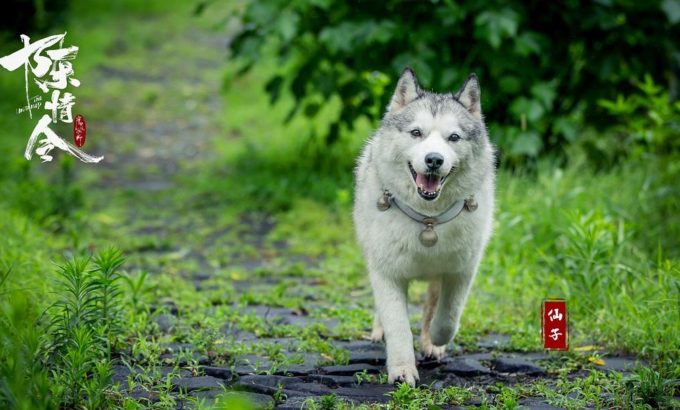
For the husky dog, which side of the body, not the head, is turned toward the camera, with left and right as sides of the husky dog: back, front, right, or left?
front

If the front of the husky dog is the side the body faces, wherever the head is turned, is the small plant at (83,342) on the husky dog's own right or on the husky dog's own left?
on the husky dog's own right

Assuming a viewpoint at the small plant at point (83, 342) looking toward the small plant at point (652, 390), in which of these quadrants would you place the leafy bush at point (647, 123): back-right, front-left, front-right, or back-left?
front-left

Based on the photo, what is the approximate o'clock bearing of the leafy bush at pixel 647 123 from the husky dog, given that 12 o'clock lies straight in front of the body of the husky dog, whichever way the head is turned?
The leafy bush is roughly at 7 o'clock from the husky dog.

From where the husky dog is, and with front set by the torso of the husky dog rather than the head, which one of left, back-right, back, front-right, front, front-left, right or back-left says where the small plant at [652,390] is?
left
